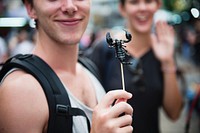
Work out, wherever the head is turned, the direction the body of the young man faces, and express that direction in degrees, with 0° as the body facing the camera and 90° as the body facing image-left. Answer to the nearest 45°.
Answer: approximately 315°

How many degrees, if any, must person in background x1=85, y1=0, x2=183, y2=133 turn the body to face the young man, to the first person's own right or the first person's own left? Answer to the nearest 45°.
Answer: approximately 45° to the first person's own right

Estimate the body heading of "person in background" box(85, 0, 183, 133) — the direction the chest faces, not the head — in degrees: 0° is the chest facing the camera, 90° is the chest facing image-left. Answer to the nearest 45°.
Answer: approximately 0°

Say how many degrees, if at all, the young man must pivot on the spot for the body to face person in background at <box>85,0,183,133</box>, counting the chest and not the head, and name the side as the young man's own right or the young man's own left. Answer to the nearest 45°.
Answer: approximately 90° to the young man's own left
